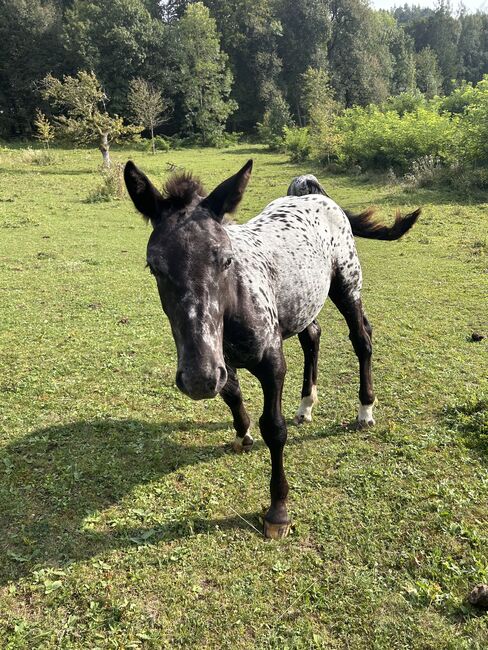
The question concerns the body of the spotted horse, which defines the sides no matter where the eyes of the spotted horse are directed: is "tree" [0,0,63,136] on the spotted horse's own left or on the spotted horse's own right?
on the spotted horse's own right

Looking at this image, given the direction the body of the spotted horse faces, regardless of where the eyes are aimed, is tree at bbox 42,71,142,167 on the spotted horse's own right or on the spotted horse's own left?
on the spotted horse's own right

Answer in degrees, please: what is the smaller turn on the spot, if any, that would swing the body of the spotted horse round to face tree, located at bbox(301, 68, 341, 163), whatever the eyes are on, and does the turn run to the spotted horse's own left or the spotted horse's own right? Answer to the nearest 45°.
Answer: approximately 135° to the spotted horse's own right

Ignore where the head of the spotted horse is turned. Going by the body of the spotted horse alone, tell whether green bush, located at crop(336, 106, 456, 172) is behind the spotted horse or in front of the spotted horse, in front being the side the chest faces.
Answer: behind

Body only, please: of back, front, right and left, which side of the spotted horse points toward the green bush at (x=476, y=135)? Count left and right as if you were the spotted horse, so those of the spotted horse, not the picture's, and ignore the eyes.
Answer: back

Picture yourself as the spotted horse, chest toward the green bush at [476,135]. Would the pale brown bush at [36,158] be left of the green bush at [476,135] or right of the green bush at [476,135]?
left

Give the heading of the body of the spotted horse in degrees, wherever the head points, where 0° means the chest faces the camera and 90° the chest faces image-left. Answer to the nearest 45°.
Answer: approximately 45°

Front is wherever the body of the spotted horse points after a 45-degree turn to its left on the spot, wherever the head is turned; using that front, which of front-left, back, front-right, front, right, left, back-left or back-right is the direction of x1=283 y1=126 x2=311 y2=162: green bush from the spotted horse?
back

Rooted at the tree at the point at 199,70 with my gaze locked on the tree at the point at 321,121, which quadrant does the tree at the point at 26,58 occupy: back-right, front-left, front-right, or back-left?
back-right
